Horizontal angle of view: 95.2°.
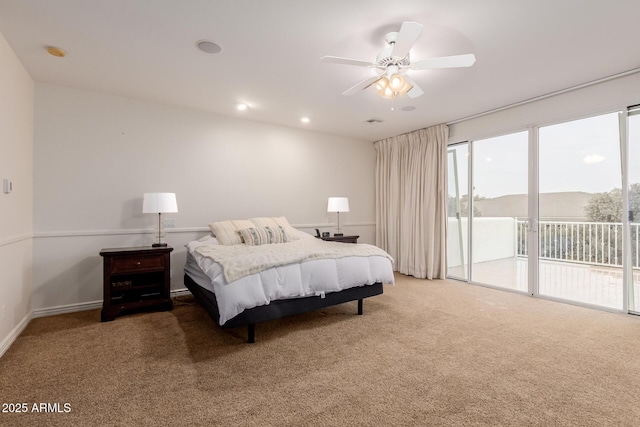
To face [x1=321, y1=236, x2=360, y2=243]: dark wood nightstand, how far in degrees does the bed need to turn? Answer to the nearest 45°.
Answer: approximately 90° to its left

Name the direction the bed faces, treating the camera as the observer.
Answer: facing the viewer and to the right of the viewer

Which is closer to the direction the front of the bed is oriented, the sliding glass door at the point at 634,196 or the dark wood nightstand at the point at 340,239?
the sliding glass door

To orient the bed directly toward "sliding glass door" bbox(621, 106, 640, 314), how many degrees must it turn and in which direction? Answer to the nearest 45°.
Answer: approximately 45° to its left

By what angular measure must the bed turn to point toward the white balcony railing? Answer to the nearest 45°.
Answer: approximately 45° to its left

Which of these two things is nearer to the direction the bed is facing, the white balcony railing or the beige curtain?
the white balcony railing

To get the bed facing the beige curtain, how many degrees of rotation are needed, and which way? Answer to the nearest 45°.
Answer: approximately 90° to its left

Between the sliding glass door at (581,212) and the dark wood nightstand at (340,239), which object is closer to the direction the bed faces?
the sliding glass door

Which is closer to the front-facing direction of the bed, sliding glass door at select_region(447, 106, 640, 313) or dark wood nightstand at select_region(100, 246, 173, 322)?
the sliding glass door

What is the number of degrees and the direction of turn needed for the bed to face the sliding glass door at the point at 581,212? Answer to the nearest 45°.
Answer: approximately 45° to its left

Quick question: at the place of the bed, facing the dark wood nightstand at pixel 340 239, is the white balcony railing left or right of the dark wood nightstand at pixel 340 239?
right
